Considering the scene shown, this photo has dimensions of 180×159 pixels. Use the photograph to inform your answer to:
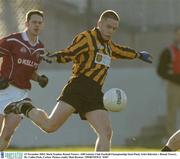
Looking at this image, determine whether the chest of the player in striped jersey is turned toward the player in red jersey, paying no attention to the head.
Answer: no

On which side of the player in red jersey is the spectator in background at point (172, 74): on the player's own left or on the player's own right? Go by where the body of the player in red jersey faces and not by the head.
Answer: on the player's own left

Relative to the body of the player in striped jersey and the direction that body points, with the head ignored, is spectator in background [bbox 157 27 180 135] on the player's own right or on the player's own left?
on the player's own left

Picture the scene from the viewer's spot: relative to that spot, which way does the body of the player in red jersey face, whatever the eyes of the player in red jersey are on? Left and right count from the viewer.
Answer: facing the viewer and to the right of the viewer

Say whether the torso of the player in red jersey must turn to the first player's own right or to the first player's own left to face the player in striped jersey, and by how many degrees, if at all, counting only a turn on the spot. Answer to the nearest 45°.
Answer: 0° — they already face them

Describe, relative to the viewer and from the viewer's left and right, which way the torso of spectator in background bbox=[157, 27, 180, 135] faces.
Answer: facing the viewer

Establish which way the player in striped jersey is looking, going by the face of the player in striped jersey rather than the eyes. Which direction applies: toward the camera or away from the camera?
toward the camera

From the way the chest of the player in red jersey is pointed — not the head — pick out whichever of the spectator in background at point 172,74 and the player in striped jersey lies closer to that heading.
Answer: the player in striped jersey

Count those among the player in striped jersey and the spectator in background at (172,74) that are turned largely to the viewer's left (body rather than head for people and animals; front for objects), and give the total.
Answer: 0

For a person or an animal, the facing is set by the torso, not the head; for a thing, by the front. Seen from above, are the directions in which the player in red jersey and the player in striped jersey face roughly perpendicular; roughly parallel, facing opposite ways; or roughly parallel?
roughly parallel

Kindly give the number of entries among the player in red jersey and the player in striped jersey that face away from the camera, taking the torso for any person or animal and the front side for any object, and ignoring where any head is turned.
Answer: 0
